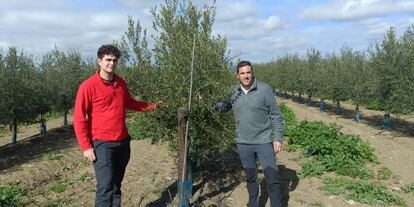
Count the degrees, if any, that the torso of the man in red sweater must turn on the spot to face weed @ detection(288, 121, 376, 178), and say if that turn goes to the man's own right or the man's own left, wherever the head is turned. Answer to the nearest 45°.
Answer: approximately 90° to the man's own left

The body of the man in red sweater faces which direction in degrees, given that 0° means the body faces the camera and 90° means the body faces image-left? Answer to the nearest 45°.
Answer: approximately 315°

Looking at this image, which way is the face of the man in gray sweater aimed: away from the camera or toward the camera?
toward the camera

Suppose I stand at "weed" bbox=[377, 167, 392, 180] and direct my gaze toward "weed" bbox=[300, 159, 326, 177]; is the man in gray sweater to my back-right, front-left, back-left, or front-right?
front-left

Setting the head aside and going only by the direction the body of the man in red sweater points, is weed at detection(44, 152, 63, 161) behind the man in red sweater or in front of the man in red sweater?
behind

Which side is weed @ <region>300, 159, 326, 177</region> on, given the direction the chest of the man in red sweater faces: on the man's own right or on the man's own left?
on the man's own left

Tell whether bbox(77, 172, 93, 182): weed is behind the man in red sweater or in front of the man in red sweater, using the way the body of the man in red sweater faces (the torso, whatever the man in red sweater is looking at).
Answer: behind

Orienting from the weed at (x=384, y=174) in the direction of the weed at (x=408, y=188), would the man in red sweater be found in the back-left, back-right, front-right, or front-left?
front-right

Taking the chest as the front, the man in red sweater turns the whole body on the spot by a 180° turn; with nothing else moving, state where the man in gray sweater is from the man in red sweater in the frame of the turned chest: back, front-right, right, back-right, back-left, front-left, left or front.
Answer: back-right
